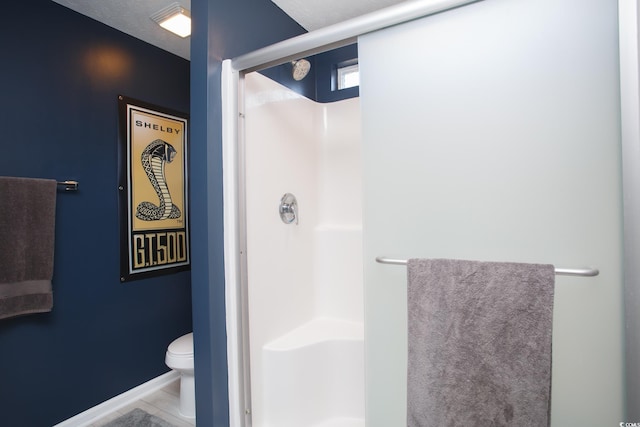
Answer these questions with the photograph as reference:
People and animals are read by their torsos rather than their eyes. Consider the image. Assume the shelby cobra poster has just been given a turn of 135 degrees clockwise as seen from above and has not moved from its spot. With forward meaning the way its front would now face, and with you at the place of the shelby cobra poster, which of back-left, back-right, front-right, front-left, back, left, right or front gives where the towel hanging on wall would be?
front-left

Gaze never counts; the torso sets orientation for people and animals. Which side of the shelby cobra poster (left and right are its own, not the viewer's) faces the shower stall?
front

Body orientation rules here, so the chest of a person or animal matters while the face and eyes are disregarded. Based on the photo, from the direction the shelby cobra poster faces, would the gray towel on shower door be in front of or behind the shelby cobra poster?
in front

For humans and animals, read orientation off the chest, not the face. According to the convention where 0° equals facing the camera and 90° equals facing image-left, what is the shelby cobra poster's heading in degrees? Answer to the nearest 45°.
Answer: approximately 315°
